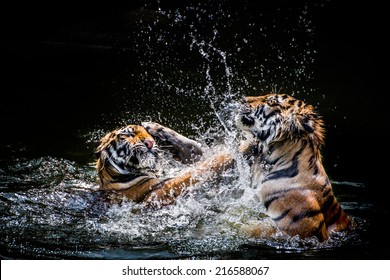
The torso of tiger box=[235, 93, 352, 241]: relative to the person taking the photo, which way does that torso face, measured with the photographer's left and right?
facing to the left of the viewer

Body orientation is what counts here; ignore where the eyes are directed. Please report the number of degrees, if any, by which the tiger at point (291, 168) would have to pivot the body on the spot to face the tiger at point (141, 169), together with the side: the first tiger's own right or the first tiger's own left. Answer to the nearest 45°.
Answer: approximately 45° to the first tiger's own right
